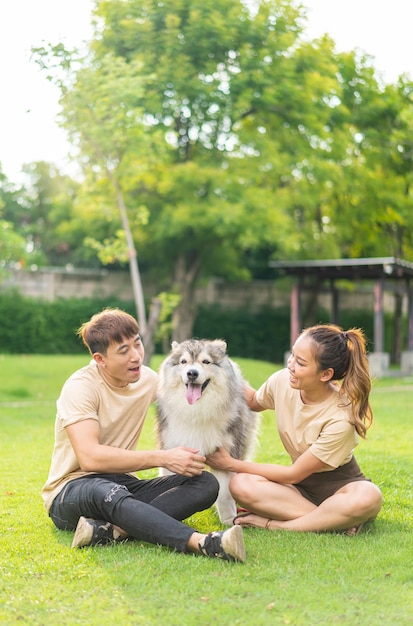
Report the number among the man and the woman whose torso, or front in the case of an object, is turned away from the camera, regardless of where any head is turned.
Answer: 0

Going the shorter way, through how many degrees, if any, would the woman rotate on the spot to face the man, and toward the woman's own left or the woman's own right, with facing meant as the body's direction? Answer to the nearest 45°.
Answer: approximately 45° to the woman's own right

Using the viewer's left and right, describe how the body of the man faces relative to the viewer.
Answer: facing the viewer and to the right of the viewer

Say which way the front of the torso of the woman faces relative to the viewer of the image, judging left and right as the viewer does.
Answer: facing the viewer and to the left of the viewer

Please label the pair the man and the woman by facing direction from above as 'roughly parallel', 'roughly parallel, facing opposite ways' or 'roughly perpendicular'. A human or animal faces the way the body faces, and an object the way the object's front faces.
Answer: roughly perpendicular

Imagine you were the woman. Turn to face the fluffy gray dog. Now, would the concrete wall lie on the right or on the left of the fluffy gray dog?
right

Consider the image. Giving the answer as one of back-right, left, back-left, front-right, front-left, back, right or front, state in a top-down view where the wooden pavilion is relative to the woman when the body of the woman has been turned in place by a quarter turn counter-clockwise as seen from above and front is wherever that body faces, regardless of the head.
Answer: back-left

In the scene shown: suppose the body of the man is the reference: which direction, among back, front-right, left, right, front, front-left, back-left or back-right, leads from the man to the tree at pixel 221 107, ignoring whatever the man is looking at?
back-left

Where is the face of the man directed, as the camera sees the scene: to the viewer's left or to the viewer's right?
to the viewer's right

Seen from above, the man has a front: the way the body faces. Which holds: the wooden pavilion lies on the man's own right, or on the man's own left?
on the man's own left

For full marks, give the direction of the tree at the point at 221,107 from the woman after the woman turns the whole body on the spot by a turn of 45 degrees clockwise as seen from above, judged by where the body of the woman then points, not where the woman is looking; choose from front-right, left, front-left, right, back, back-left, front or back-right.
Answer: right
